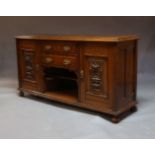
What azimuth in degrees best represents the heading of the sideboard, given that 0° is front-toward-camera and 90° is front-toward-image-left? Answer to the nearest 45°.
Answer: approximately 45°
